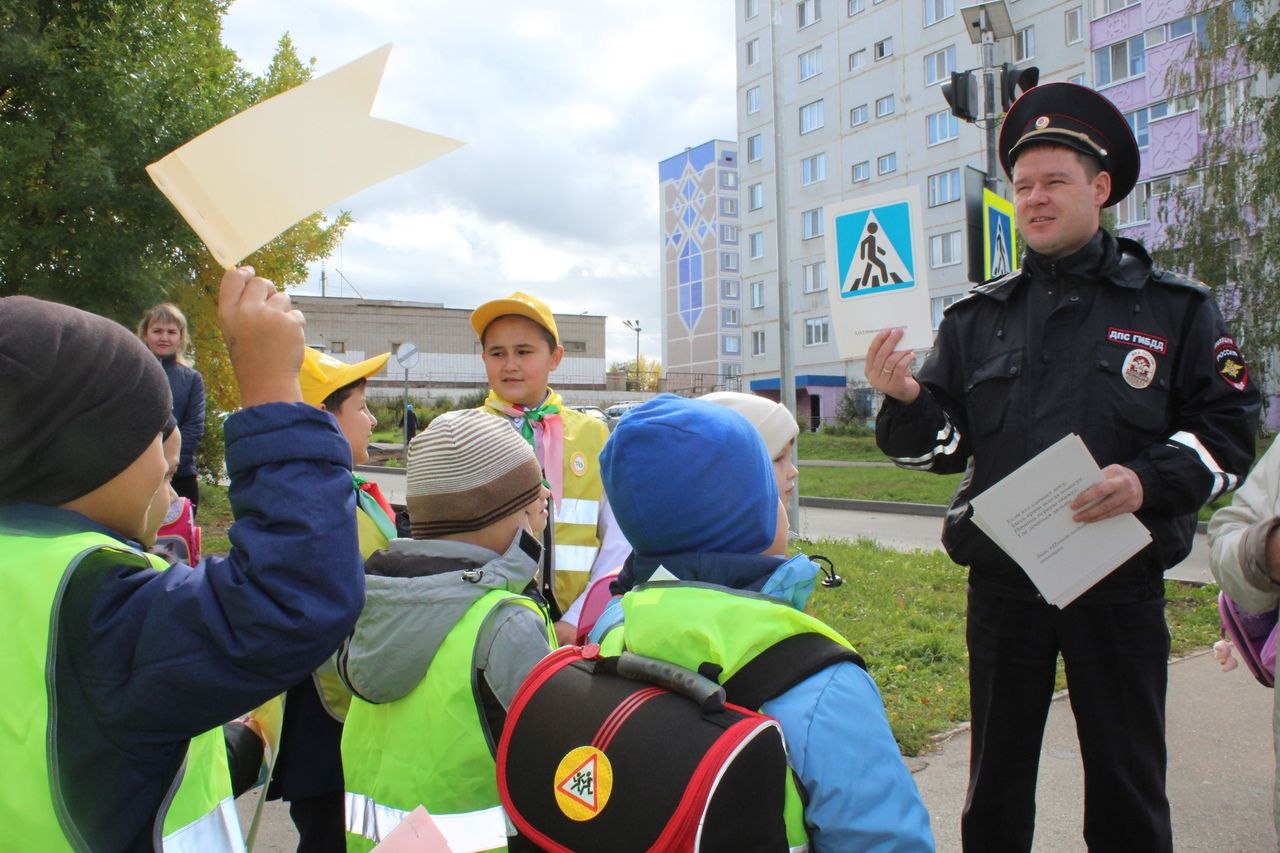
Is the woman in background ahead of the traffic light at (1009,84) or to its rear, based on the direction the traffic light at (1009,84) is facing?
to the rear

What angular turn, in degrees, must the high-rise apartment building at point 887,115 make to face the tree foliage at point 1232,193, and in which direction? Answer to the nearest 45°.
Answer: approximately 90° to its left

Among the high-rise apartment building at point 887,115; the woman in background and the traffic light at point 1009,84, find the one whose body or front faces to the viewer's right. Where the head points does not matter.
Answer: the traffic light

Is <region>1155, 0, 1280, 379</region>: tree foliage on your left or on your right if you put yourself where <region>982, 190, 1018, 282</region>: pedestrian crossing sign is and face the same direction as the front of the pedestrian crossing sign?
on your left

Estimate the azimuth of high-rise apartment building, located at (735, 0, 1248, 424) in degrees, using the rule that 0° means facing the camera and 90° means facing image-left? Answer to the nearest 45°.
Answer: approximately 45°

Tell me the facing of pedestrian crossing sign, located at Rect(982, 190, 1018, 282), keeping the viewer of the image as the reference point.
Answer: facing the viewer and to the right of the viewer

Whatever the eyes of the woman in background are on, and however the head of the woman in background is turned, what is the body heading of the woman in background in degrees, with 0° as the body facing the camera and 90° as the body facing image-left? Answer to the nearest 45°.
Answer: approximately 0°

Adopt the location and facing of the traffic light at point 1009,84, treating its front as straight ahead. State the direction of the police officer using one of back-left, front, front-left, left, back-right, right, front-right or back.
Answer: right

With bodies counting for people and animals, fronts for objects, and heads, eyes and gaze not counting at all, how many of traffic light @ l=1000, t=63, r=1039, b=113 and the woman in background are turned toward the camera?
1

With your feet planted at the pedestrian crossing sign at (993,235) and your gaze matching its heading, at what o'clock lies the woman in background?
The woman in background is roughly at 4 o'clock from the pedestrian crossing sign.
